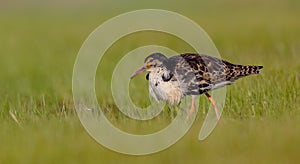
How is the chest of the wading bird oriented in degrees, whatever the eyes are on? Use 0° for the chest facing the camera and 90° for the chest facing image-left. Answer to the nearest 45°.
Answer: approximately 90°
